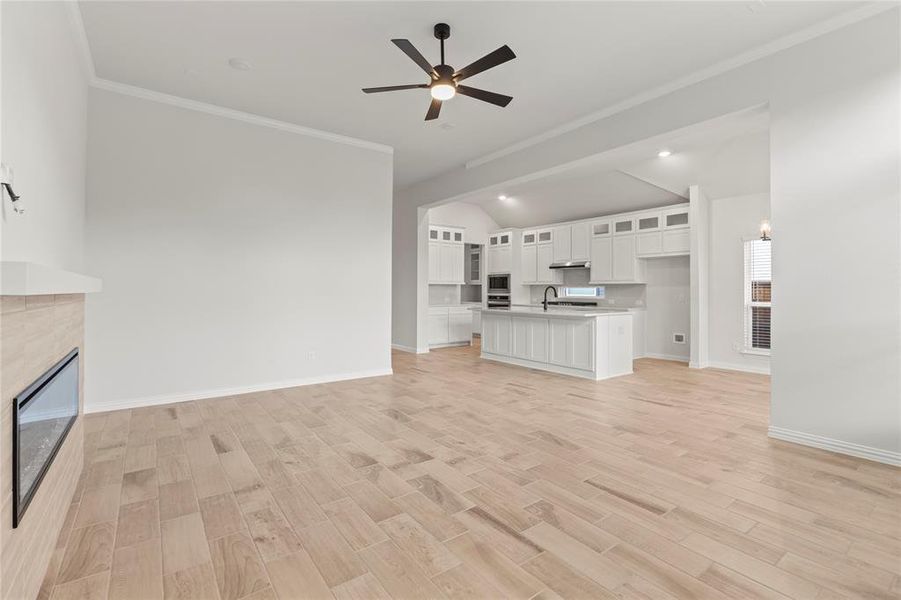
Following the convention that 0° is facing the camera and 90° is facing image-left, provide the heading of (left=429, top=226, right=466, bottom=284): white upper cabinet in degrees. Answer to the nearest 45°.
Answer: approximately 315°

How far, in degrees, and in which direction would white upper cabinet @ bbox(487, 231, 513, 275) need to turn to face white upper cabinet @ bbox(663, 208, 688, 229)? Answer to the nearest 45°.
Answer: approximately 90° to its left

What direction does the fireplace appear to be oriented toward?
to the viewer's right

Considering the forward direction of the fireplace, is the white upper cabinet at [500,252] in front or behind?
in front

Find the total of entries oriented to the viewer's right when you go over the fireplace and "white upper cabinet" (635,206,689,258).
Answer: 1

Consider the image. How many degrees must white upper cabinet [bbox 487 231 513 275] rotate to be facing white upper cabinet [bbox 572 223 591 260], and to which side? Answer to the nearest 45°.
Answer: approximately 90° to its left

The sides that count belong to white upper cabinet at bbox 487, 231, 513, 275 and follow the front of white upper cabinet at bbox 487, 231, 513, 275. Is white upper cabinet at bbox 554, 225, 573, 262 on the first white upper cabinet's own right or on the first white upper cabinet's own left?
on the first white upper cabinet's own left

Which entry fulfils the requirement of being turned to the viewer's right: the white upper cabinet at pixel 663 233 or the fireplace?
the fireplace

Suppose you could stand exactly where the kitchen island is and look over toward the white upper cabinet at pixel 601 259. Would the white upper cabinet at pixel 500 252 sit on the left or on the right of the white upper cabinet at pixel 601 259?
left

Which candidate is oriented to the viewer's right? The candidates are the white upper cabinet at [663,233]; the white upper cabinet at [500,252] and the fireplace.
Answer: the fireplace

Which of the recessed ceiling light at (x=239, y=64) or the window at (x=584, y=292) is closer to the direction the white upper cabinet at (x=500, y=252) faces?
the recessed ceiling light
